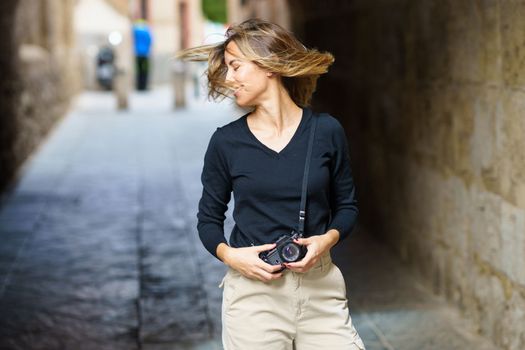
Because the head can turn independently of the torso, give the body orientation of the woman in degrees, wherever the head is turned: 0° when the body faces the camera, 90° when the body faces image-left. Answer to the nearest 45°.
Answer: approximately 0°

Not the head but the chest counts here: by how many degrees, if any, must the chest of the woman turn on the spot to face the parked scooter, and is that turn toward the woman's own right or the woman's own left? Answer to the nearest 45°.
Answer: approximately 180°
